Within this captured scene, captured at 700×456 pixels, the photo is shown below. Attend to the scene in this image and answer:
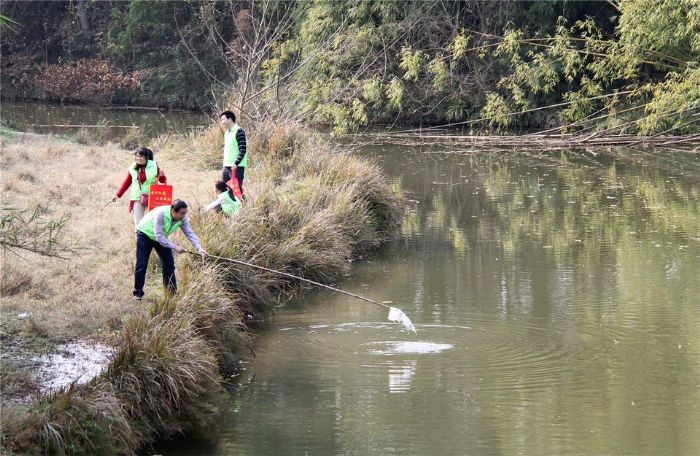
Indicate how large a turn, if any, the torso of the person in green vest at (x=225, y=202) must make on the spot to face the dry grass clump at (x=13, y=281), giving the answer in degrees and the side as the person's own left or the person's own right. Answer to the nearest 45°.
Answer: approximately 45° to the person's own left

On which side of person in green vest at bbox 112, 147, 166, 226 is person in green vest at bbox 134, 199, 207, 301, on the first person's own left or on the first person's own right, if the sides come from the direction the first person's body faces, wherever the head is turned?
on the first person's own left

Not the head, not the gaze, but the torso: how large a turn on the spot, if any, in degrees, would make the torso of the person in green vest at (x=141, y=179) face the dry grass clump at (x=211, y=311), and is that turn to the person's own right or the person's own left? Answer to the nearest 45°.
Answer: approximately 45° to the person's own left

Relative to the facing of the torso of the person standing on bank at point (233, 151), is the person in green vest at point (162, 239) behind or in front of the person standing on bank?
in front

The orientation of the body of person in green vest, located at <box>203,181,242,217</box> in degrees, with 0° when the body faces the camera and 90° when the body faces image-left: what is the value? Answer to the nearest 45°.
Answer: approximately 90°

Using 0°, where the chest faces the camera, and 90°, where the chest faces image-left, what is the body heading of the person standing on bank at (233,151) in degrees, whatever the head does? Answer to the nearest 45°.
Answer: approximately 45°

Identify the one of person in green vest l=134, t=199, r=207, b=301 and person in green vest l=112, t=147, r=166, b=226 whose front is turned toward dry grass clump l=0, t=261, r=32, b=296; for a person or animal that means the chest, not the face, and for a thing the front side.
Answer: person in green vest l=112, t=147, r=166, b=226

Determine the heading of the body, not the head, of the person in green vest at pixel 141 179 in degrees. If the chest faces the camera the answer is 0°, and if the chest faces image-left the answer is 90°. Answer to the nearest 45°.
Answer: approximately 45°

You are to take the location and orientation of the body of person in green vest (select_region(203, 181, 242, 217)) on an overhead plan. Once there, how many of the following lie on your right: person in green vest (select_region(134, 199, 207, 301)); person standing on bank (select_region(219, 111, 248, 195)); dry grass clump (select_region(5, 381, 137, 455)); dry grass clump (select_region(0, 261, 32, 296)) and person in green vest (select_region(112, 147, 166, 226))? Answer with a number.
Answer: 1

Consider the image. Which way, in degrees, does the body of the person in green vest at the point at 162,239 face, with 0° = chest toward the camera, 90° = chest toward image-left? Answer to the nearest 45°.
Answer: approximately 315°

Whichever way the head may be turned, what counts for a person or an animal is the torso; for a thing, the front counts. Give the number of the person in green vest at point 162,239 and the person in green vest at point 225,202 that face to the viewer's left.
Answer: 1
